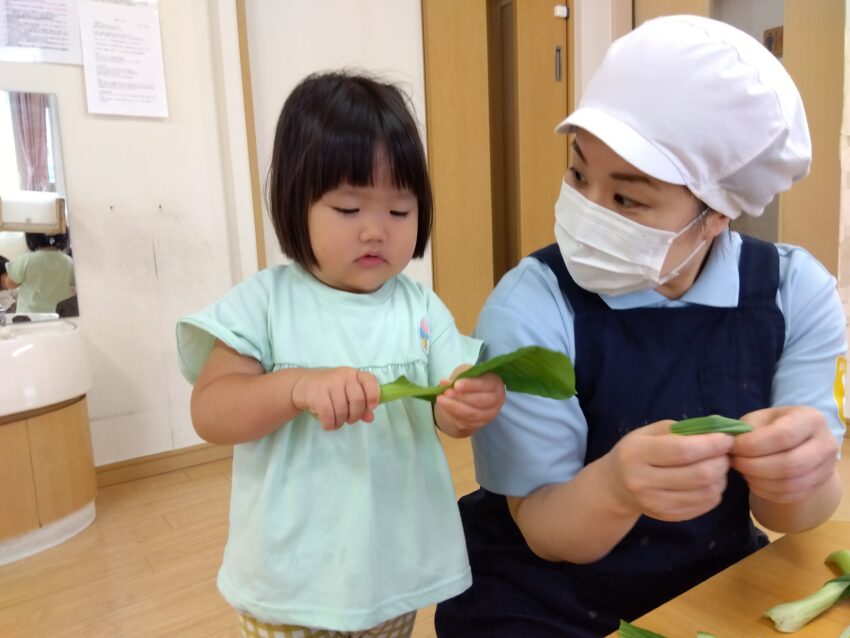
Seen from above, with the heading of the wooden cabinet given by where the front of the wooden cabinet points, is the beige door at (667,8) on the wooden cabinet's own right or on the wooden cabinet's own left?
on the wooden cabinet's own left

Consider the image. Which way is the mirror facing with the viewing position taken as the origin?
facing the viewer and to the right of the viewer

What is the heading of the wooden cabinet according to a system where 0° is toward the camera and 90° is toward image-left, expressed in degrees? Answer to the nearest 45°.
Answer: approximately 315°

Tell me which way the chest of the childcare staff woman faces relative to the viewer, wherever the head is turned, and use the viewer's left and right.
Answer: facing the viewer

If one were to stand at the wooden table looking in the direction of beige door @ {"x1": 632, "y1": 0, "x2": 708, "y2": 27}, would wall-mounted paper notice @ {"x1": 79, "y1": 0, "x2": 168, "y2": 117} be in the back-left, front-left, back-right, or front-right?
front-left

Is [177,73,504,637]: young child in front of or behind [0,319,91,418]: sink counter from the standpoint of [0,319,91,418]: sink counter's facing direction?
in front

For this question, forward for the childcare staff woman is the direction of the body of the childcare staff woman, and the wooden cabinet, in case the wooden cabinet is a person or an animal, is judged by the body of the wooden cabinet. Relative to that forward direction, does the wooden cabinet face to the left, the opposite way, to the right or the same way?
to the left
